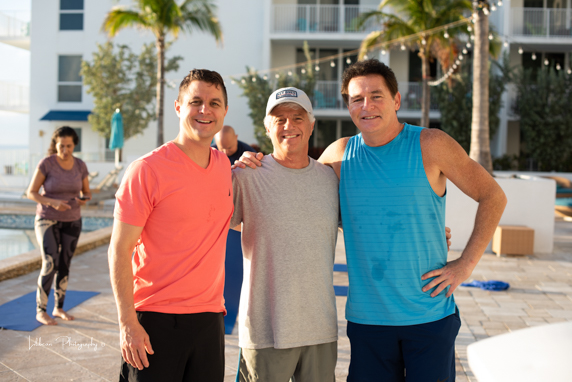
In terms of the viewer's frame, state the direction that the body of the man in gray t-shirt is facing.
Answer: toward the camera

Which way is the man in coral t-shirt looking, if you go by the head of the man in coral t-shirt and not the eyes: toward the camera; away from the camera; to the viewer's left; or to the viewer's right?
toward the camera

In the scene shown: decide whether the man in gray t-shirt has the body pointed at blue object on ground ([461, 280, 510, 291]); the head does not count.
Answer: no

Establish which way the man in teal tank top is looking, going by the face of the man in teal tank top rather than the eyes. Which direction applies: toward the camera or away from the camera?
toward the camera

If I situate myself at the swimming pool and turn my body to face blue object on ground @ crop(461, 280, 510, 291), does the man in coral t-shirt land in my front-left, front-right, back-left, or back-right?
front-right

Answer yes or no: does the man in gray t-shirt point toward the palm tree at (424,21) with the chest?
no

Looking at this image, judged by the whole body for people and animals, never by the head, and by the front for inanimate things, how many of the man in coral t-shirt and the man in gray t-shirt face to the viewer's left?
0

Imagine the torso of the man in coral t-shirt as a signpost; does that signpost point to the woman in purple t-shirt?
no

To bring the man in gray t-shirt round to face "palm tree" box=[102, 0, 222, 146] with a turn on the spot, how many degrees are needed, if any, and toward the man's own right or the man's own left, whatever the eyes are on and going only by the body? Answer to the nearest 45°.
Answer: approximately 180°

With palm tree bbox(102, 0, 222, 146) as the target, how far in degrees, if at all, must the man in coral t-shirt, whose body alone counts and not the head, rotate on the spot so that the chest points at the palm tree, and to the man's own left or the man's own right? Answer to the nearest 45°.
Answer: approximately 135° to the man's own left

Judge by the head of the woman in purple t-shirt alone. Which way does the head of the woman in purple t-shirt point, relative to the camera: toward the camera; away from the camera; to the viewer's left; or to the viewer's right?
toward the camera

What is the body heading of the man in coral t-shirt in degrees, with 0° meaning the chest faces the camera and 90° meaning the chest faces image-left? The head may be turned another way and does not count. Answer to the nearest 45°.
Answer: approximately 315°

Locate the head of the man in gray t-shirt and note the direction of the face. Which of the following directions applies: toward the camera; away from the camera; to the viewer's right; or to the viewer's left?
toward the camera
